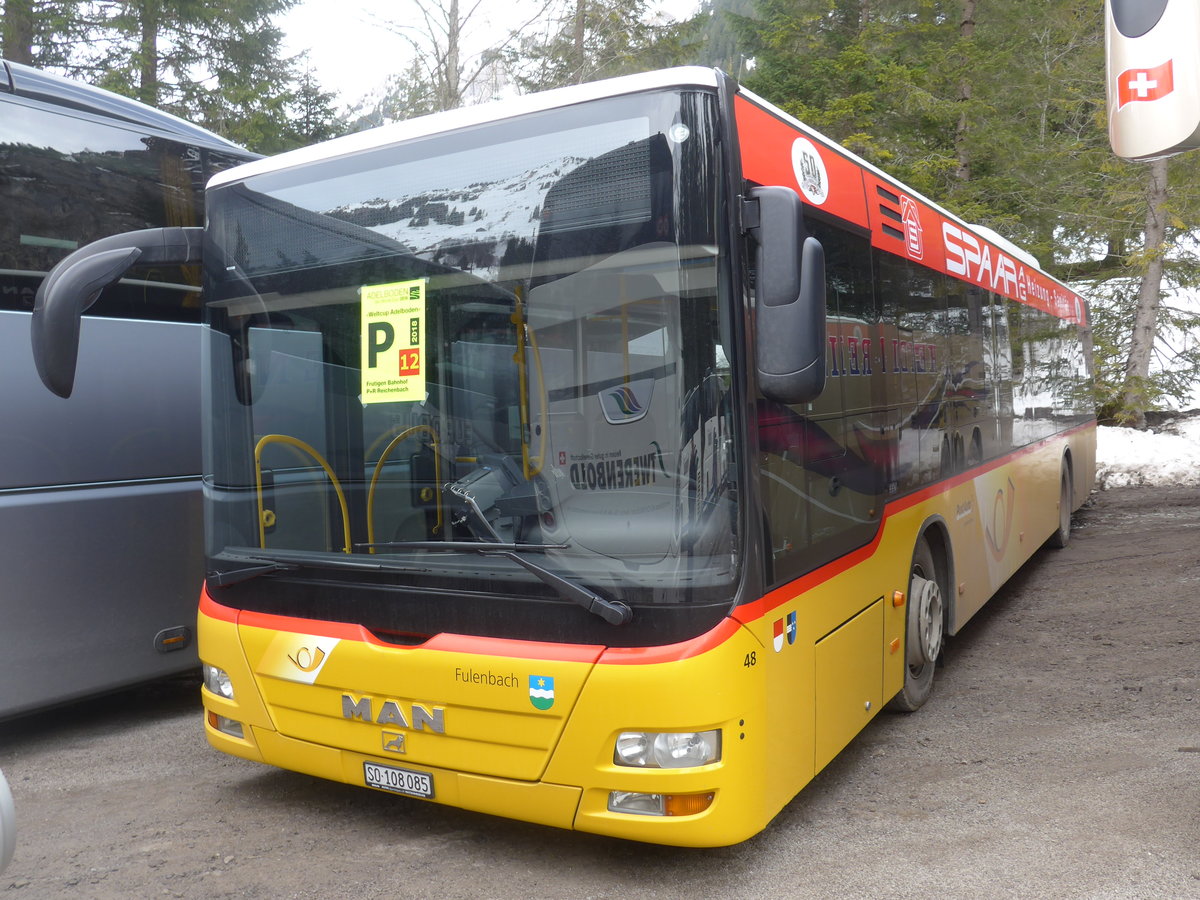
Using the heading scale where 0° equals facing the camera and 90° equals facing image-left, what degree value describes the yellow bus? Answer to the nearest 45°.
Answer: approximately 45°

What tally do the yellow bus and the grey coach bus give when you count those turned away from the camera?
0

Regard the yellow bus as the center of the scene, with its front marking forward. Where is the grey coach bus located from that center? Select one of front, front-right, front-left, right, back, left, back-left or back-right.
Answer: right

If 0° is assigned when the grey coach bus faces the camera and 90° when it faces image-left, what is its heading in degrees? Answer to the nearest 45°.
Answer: approximately 45°

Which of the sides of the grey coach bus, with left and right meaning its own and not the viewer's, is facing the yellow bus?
left
